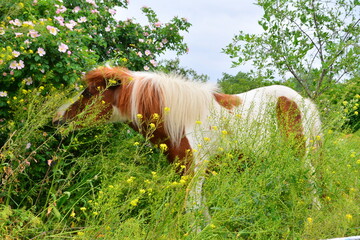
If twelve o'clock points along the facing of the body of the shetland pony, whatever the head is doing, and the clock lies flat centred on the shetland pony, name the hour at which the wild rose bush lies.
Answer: The wild rose bush is roughly at 12 o'clock from the shetland pony.

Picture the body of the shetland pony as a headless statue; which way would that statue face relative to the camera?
to the viewer's left
